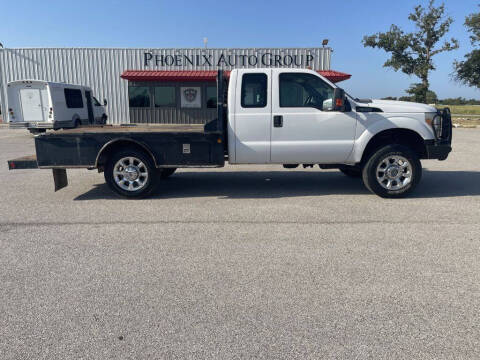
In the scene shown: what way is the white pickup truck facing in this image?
to the viewer's right

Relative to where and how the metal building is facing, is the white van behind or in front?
in front

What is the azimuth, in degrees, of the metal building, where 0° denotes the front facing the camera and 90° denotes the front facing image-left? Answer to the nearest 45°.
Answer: approximately 0°

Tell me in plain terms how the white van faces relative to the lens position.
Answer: facing away from the viewer and to the right of the viewer

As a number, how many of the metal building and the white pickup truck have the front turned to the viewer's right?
1

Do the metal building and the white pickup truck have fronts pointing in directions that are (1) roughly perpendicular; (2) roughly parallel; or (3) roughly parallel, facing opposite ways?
roughly perpendicular

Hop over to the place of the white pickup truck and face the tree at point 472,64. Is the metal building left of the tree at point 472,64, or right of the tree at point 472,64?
left

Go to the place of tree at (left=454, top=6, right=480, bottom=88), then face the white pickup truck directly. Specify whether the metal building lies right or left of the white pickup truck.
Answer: right

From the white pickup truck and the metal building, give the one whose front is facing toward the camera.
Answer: the metal building

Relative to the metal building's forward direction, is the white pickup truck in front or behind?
in front

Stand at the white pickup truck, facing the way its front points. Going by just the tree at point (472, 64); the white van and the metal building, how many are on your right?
0

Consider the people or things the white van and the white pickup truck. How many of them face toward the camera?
0

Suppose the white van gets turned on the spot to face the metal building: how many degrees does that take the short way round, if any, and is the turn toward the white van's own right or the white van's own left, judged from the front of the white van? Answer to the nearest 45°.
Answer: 0° — it already faces it

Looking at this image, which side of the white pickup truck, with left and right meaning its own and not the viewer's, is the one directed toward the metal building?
left
